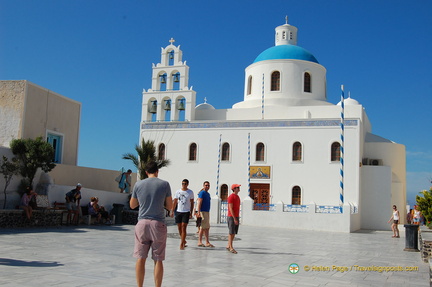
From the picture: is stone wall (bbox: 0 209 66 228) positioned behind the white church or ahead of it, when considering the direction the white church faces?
ahead

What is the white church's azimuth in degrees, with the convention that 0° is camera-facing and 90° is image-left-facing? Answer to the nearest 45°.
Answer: approximately 0°

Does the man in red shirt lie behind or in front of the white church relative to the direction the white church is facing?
in front

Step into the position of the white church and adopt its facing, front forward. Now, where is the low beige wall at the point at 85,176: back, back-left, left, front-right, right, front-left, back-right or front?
front-right
